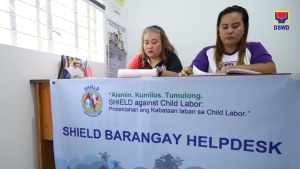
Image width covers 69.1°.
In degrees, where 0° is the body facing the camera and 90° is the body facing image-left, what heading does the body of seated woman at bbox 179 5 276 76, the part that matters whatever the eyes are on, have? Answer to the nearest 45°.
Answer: approximately 0°

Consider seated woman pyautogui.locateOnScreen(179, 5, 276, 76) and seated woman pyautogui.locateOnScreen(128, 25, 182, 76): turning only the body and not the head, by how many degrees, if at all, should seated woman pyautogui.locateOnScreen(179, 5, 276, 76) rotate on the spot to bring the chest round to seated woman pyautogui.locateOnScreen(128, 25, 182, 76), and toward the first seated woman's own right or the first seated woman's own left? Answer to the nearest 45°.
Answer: approximately 90° to the first seated woman's own right

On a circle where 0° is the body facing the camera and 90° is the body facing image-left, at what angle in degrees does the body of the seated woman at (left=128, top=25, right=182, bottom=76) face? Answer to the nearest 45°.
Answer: approximately 45°

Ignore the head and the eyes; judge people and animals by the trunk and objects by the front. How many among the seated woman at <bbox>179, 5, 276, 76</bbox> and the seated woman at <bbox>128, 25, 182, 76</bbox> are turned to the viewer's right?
0

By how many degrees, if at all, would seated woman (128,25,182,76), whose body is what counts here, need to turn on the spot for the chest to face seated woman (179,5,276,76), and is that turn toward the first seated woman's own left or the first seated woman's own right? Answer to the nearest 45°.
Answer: approximately 90° to the first seated woman's own left
